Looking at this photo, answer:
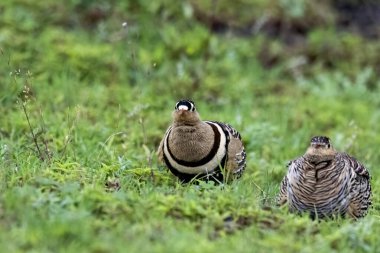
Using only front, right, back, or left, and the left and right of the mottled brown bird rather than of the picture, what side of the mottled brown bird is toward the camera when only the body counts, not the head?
front

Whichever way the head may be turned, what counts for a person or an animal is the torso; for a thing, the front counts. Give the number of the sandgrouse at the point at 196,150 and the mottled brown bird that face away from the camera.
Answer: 0

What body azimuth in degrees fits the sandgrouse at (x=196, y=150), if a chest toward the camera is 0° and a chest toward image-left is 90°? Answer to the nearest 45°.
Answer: approximately 45°

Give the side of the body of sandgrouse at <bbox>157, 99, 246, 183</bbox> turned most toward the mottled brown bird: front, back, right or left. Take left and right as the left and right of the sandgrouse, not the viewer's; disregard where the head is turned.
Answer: left

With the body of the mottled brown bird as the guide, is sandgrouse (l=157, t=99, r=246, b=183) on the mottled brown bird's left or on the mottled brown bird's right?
on the mottled brown bird's right
